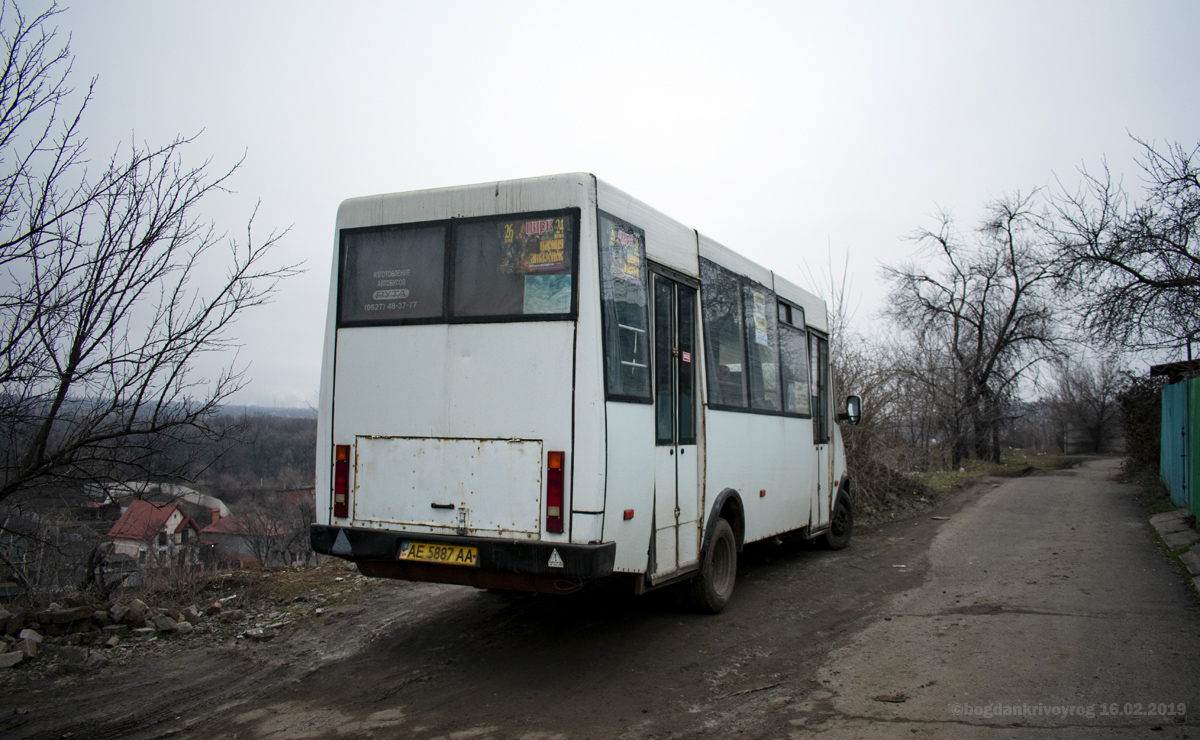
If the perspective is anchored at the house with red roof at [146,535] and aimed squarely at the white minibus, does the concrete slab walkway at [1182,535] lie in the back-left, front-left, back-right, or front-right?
front-left

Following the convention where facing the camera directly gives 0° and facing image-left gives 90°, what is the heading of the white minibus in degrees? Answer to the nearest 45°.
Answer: approximately 225°

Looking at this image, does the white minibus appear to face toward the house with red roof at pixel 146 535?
no

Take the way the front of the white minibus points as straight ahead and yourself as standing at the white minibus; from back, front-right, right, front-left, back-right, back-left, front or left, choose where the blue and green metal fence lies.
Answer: front
